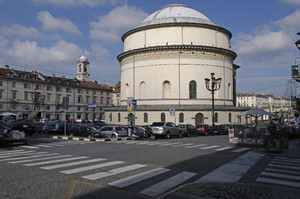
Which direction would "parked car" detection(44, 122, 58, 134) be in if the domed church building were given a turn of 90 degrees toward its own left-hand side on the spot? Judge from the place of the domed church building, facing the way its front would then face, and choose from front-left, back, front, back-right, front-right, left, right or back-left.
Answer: left

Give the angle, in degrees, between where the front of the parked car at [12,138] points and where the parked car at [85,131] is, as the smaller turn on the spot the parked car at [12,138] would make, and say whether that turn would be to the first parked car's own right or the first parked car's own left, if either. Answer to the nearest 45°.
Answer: approximately 45° to the first parked car's own left

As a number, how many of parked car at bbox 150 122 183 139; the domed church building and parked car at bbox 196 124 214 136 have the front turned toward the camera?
0

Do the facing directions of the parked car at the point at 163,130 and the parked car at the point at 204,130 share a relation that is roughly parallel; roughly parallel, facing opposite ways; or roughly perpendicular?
roughly parallel

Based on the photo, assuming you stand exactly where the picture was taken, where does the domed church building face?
facing away from the viewer and to the right of the viewer

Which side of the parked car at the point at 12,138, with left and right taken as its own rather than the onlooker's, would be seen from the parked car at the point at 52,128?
left

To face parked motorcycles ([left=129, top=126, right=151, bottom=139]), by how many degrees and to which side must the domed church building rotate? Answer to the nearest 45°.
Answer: approximately 135° to its right
